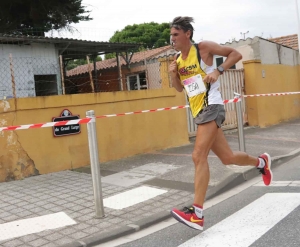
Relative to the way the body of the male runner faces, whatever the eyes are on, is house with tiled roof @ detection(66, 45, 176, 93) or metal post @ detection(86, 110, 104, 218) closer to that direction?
the metal post

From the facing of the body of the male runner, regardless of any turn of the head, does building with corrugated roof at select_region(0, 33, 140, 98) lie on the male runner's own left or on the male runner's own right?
on the male runner's own right

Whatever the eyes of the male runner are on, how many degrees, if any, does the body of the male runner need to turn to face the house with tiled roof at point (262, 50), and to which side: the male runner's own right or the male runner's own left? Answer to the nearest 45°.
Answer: approximately 135° to the male runner's own right

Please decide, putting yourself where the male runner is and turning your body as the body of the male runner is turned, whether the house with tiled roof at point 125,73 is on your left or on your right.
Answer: on your right

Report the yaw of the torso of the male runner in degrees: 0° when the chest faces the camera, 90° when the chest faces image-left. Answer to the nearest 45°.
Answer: approximately 45°

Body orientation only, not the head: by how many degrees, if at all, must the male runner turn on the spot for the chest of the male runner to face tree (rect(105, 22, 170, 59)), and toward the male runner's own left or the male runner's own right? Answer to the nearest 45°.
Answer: approximately 135° to the male runner's own right
